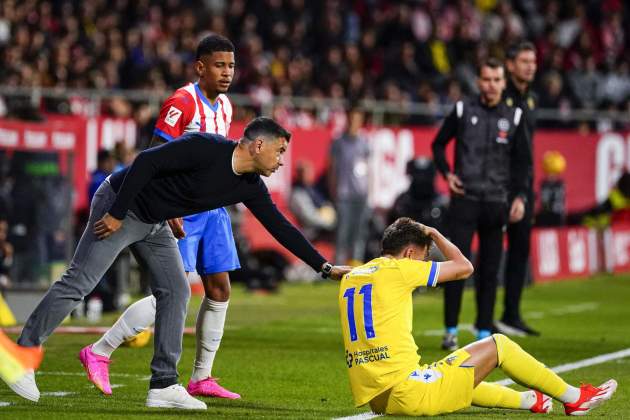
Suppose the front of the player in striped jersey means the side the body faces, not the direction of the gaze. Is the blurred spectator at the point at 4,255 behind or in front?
behind

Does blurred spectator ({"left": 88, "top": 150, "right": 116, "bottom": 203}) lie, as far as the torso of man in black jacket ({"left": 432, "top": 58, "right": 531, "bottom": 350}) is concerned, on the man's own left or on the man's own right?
on the man's own right

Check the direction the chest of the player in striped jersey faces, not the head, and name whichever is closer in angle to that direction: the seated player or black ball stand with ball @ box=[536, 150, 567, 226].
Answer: the seated player

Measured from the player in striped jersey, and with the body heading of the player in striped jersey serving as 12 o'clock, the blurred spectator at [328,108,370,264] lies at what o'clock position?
The blurred spectator is roughly at 8 o'clock from the player in striped jersey.

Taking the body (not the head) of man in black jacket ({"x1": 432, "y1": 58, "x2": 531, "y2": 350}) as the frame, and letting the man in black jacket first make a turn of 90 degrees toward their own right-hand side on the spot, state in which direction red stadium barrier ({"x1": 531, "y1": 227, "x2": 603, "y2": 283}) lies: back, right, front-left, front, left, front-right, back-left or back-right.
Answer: right

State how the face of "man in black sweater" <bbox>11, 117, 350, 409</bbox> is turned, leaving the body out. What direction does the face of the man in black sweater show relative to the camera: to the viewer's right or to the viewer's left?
to the viewer's right

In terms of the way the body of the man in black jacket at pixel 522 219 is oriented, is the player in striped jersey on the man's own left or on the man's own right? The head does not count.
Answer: on the man's own right

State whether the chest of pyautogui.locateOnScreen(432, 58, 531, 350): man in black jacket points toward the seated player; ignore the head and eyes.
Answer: yes

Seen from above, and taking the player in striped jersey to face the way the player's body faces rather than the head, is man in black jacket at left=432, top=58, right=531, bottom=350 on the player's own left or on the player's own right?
on the player's own left

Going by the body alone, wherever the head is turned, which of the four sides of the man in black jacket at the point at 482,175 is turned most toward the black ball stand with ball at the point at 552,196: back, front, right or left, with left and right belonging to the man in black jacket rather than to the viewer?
back

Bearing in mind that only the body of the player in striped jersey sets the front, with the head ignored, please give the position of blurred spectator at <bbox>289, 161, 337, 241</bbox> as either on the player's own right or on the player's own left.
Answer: on the player's own left

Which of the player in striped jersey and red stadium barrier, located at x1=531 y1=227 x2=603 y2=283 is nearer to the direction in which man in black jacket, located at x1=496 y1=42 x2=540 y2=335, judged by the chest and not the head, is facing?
the player in striped jersey

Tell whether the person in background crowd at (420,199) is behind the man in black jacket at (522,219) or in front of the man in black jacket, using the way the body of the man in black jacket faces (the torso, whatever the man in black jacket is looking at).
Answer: behind

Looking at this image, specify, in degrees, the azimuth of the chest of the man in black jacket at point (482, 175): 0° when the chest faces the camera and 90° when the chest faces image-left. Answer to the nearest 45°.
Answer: approximately 0°
